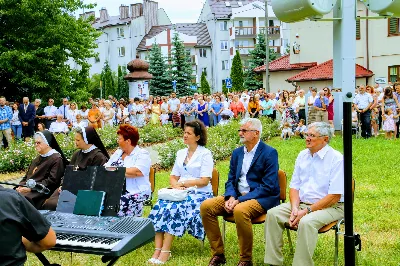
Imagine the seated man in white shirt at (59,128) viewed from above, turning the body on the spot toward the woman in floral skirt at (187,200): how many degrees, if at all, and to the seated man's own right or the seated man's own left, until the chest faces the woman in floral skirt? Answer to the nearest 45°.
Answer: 0° — they already face them

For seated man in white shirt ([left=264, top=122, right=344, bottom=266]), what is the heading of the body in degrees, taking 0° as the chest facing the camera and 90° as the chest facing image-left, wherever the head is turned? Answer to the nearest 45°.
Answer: approximately 45°

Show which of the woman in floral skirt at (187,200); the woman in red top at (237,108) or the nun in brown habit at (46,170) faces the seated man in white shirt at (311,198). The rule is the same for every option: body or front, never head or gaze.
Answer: the woman in red top

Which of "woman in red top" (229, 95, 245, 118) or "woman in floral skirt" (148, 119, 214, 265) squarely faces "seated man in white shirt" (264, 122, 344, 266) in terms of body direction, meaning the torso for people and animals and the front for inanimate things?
the woman in red top

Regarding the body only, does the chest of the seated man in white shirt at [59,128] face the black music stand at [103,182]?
yes

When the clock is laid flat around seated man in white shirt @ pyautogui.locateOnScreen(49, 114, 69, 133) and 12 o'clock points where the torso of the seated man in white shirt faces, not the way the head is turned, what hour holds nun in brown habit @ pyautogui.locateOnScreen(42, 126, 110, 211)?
The nun in brown habit is roughly at 12 o'clock from the seated man in white shirt.

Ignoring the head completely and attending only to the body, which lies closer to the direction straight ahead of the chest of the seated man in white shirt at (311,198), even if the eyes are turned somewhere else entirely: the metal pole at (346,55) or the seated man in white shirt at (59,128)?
the metal pole

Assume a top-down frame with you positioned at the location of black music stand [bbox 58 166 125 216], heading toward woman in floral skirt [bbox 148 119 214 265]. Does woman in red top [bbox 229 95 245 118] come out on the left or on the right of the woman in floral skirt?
left

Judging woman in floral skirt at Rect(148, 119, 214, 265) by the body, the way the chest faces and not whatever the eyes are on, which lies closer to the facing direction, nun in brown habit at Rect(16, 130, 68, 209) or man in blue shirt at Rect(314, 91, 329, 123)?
the nun in brown habit

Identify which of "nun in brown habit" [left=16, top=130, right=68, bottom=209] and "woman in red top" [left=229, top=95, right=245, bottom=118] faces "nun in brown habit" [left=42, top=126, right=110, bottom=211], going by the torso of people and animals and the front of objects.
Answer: the woman in red top

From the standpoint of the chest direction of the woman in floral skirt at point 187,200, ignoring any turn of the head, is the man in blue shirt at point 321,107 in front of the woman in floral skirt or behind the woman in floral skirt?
behind

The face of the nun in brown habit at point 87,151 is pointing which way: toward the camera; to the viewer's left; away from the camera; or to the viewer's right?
to the viewer's left
